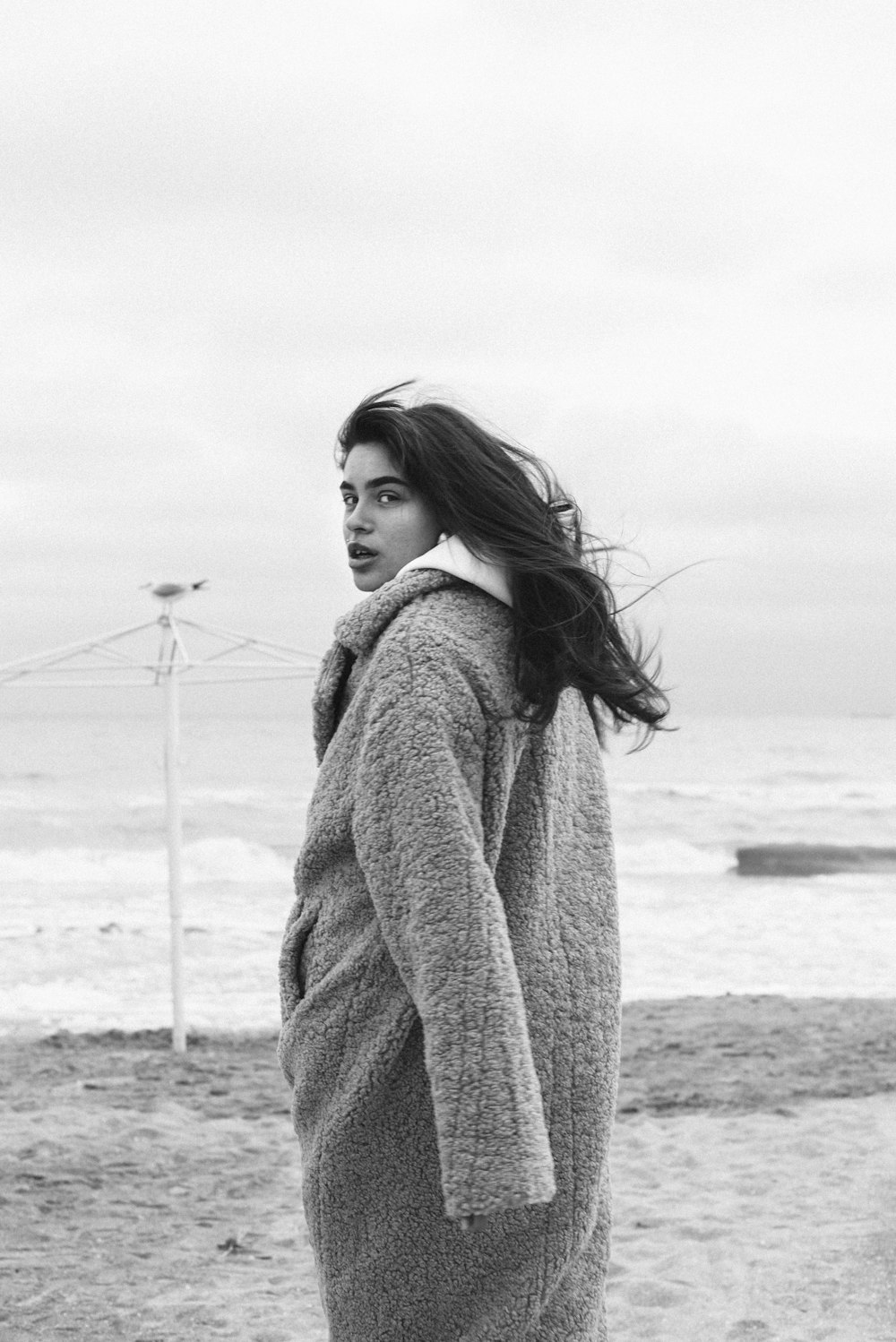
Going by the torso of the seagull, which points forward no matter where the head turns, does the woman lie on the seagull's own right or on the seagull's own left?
on the seagull's own left

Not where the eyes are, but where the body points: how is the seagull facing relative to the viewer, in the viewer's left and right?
facing to the left of the viewer

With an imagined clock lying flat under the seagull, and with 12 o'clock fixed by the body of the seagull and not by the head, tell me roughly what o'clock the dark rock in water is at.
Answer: The dark rock in water is roughly at 4 o'clock from the seagull.

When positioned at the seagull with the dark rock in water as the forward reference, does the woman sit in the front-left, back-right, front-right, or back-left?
back-right
